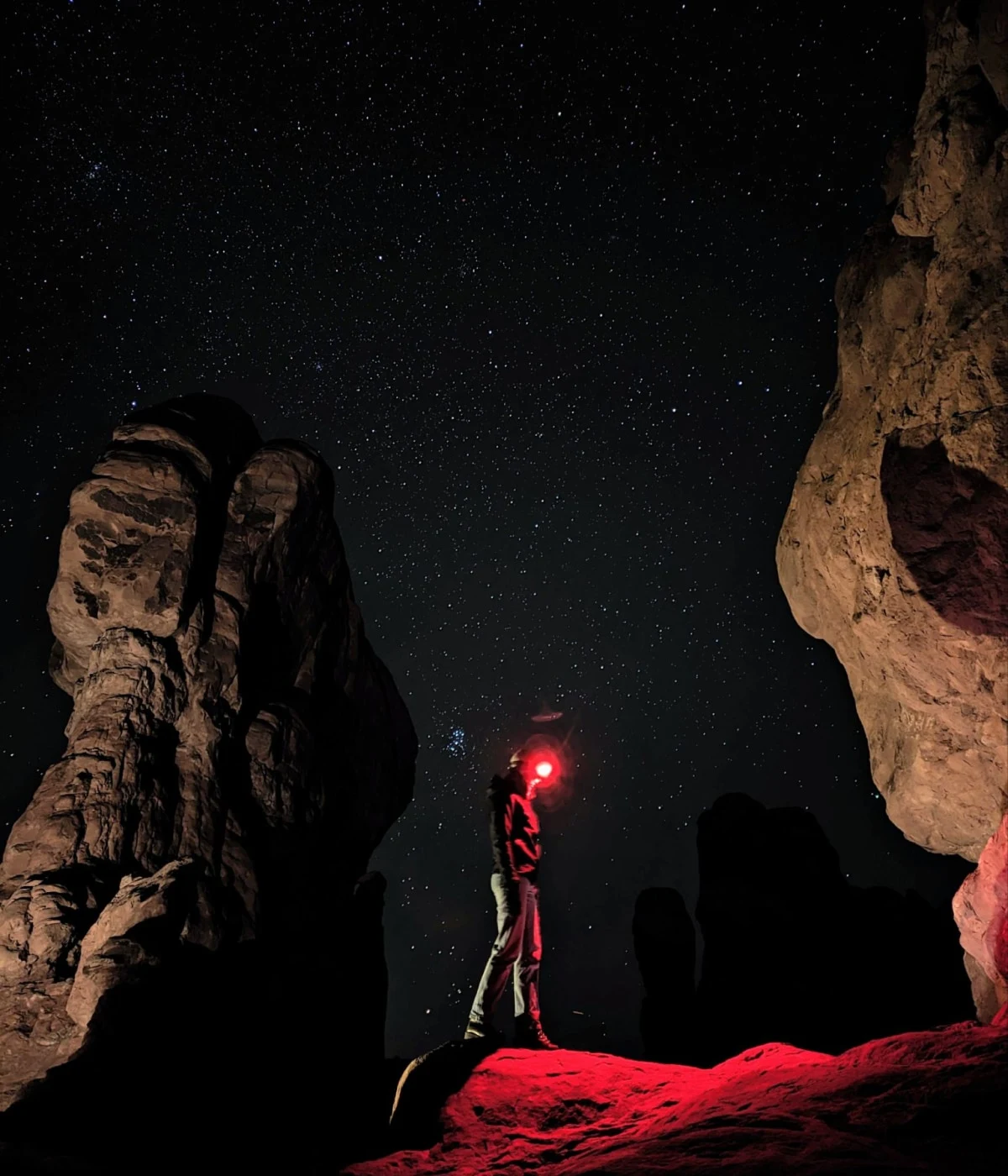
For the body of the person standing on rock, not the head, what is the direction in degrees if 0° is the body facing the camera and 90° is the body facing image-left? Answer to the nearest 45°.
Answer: approximately 270°

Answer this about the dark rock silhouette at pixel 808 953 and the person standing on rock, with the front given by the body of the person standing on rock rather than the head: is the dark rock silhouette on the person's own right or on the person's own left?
on the person's own left

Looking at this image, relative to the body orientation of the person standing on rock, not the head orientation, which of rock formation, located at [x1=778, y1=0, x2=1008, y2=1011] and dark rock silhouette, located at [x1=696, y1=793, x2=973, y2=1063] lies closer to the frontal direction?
the rock formation
